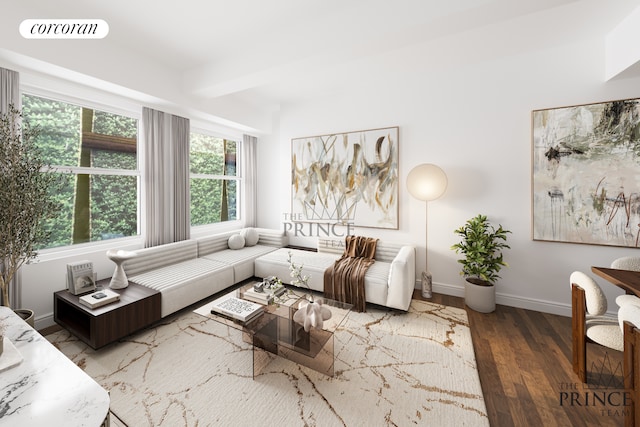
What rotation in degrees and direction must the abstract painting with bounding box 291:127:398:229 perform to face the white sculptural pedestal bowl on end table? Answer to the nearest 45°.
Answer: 0° — it already faces it

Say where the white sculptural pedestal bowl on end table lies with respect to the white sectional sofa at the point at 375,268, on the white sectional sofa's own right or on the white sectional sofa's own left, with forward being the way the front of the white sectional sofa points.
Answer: on the white sectional sofa's own right

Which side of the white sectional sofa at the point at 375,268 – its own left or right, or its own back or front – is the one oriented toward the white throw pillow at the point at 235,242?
right

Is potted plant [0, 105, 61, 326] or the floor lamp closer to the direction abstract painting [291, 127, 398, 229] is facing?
the potted plant

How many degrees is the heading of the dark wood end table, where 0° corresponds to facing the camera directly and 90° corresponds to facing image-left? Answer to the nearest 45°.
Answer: approximately 45°

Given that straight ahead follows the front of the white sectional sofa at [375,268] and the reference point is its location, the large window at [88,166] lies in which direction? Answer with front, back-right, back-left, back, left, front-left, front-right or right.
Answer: right

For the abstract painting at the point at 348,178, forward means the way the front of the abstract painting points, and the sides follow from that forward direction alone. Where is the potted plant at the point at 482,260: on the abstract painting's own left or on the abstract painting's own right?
on the abstract painting's own left

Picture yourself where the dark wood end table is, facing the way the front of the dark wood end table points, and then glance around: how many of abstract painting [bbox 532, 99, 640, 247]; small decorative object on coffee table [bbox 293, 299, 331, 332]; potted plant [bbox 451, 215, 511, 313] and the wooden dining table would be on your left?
4

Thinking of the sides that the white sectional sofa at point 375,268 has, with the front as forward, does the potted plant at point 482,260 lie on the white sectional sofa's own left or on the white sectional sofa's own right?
on the white sectional sofa's own left

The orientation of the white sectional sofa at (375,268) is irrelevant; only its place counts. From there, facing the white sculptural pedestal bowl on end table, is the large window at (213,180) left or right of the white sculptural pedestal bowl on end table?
right

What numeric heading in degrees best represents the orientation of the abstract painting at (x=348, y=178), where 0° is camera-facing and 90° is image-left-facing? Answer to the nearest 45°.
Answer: approximately 45°
